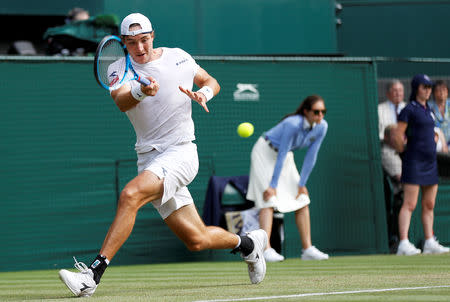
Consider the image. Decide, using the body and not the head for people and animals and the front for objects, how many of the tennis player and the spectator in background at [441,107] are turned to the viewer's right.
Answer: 0

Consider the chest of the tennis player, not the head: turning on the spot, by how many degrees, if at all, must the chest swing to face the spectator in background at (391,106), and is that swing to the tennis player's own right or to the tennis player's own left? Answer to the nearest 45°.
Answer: approximately 180°

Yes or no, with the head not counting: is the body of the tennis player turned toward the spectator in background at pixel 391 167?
no

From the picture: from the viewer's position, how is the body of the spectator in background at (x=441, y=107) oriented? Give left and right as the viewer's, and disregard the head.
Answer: facing the viewer

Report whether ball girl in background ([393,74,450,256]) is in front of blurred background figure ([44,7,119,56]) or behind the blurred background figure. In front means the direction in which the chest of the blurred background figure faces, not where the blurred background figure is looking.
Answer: in front

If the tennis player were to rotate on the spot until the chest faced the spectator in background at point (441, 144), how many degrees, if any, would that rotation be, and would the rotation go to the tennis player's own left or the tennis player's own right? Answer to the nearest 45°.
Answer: approximately 180°

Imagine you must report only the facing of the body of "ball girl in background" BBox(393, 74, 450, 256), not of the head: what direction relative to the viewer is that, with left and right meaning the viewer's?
facing the viewer and to the right of the viewer

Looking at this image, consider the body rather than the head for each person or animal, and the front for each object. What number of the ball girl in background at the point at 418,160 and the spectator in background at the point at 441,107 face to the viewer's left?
0

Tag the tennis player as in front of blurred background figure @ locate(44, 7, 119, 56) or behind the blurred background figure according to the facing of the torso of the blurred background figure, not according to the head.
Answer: in front

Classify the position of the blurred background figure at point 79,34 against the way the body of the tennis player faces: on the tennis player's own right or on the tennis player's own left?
on the tennis player's own right

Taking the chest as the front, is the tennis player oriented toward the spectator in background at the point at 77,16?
no

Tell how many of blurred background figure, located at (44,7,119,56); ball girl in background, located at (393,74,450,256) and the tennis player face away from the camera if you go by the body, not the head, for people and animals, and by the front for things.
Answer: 0
